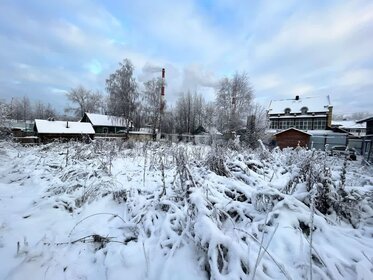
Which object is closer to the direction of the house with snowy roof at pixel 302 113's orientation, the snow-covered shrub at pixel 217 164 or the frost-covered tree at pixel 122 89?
the snow-covered shrub

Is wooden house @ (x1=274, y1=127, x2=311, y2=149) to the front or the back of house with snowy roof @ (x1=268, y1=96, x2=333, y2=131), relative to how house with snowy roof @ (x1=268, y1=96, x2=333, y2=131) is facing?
to the front

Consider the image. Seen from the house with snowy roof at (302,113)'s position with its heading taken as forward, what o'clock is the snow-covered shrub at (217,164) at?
The snow-covered shrub is roughly at 12 o'clock from the house with snowy roof.

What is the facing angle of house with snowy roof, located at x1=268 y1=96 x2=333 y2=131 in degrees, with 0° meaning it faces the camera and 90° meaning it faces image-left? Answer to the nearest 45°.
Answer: approximately 0°

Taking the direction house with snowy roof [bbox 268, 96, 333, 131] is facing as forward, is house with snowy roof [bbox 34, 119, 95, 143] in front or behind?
in front

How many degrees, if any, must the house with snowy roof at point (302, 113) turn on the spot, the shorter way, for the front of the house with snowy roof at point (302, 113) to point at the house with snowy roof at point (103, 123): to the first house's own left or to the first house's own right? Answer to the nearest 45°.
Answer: approximately 45° to the first house's own right

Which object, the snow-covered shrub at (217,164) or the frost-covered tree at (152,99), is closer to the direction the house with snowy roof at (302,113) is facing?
the snow-covered shrub

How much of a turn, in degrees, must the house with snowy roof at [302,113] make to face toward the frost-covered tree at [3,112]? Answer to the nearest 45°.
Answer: approximately 45° to its right

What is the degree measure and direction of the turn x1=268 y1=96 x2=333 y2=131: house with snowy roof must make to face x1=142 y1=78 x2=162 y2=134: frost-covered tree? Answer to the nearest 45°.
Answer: approximately 45° to its right

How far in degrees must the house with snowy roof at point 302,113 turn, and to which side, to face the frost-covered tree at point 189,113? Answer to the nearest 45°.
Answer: approximately 90° to its right
